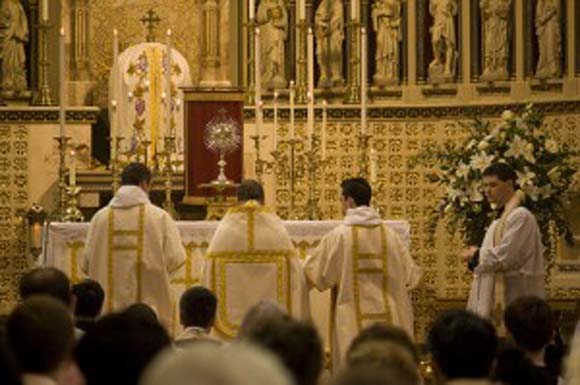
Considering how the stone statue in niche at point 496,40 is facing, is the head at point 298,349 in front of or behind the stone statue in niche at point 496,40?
in front

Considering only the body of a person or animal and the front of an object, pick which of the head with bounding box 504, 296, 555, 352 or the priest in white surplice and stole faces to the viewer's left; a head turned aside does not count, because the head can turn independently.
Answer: the priest in white surplice and stole

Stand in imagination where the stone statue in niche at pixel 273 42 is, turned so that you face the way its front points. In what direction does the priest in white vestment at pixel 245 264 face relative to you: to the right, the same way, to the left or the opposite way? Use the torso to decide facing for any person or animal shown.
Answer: the opposite way

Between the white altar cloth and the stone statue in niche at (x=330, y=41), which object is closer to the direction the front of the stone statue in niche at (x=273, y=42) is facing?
the white altar cloth

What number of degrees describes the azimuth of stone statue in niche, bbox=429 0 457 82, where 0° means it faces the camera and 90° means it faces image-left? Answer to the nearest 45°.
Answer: approximately 0°

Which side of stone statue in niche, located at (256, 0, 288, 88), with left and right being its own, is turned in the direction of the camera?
front

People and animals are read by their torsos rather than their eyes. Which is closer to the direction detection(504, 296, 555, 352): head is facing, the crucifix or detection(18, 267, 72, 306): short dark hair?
the crucifix

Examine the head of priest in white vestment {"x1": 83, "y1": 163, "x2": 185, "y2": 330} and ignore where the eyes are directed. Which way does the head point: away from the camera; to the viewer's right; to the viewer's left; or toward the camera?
away from the camera

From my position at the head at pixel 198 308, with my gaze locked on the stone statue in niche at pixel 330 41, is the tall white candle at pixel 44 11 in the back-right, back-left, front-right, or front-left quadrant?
front-left

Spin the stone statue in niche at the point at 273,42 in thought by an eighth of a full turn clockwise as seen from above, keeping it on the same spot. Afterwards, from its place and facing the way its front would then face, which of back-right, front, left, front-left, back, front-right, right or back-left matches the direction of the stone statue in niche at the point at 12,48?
front-right

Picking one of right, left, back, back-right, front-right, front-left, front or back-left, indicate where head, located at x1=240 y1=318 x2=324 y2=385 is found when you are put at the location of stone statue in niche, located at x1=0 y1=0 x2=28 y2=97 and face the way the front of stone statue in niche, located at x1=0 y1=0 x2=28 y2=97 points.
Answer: front

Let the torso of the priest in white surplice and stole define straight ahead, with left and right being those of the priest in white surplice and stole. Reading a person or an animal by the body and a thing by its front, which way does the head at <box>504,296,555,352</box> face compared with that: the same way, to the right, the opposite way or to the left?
to the right

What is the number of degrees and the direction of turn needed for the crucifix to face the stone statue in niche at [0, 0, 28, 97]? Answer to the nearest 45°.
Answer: approximately 90° to its right

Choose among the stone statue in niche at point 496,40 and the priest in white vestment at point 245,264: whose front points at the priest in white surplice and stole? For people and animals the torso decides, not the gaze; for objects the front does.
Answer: the stone statue in niche

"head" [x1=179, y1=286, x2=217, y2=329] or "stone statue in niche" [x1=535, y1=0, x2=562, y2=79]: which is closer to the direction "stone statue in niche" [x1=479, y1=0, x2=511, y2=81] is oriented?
the head

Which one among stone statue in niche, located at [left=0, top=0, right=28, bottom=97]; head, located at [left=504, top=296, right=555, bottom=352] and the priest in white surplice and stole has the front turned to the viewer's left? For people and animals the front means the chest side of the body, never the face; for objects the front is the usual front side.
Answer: the priest in white surplice and stole

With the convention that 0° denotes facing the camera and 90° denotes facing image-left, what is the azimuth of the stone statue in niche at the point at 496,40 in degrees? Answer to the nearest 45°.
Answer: approximately 0°

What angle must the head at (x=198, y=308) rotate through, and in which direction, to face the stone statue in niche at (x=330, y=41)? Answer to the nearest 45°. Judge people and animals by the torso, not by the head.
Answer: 0° — it already faces it

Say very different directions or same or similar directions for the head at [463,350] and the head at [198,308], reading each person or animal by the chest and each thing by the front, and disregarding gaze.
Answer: same or similar directions

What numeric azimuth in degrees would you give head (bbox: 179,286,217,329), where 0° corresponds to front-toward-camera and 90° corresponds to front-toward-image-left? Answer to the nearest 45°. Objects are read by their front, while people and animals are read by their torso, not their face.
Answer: approximately 180°
